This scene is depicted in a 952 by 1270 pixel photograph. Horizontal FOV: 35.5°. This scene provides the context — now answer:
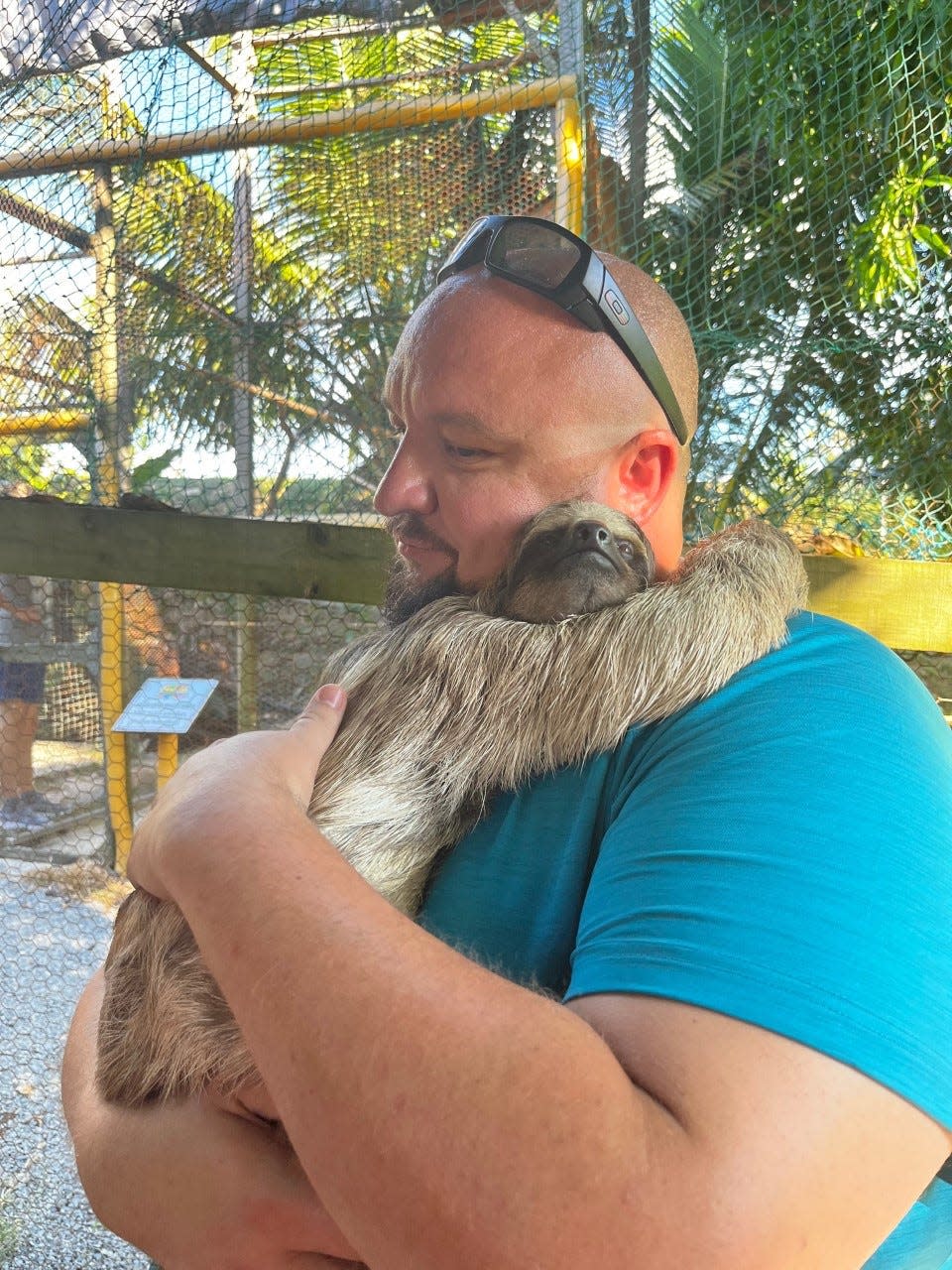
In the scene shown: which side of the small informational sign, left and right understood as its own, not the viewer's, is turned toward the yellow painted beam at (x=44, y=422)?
back

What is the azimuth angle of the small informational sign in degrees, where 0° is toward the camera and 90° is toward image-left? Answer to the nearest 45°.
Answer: approximately 0°

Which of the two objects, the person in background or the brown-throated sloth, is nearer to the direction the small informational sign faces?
the brown-throated sloth

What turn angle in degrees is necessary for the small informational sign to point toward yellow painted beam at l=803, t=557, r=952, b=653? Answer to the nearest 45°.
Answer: approximately 90° to its left

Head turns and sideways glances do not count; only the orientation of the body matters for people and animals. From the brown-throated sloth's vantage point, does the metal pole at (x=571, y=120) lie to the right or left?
on its left
